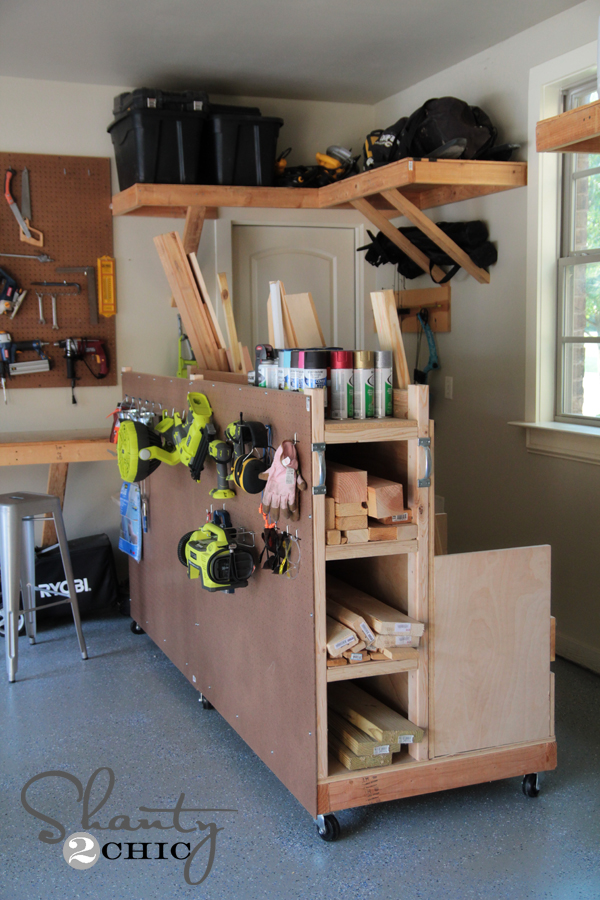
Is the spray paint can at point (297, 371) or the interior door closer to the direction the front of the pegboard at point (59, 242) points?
the spray paint can

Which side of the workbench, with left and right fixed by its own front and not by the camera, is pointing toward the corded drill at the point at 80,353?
back

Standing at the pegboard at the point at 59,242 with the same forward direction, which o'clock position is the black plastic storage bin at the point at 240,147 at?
The black plastic storage bin is roughly at 10 o'clock from the pegboard.

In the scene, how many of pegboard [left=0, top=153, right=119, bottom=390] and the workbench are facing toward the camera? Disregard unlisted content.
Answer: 2
